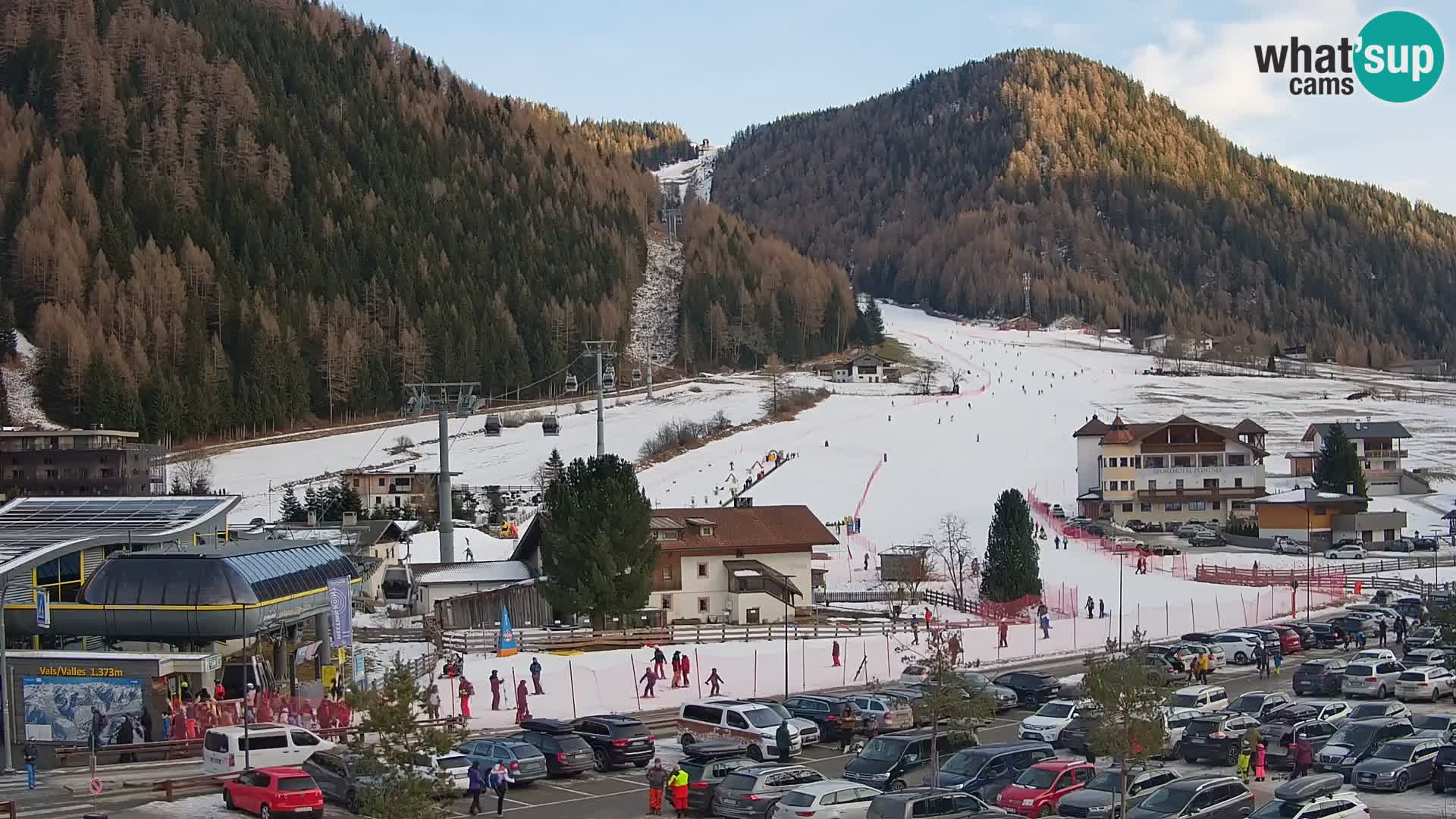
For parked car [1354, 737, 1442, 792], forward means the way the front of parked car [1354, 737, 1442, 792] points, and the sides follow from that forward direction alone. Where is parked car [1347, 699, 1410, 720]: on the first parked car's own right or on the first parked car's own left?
on the first parked car's own right

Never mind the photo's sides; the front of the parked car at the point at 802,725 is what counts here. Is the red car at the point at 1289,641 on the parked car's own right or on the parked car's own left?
on the parked car's own left

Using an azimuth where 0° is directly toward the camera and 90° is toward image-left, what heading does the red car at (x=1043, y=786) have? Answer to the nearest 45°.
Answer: approximately 45°

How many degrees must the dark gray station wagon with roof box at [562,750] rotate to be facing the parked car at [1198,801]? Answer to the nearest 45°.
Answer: approximately 180°
